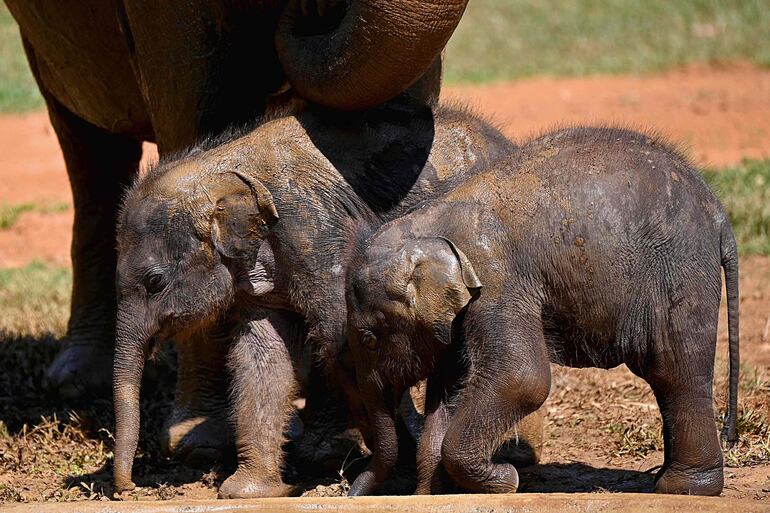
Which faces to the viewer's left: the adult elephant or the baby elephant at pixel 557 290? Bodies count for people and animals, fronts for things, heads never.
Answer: the baby elephant

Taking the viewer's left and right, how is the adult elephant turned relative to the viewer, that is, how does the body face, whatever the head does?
facing the viewer and to the right of the viewer

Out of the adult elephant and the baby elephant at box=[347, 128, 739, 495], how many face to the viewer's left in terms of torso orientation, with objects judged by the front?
1

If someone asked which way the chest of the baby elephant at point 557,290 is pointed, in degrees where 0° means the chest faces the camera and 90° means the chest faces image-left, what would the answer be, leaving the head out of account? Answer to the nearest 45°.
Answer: approximately 90°

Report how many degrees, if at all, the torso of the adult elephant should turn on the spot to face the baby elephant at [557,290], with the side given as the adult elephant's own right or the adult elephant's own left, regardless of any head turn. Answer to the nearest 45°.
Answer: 0° — it already faces it
